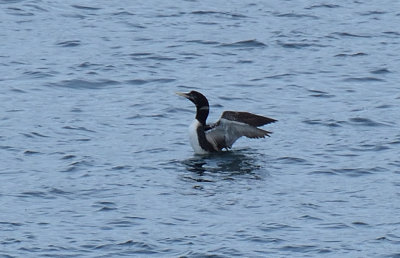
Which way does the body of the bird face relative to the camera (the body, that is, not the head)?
to the viewer's left
